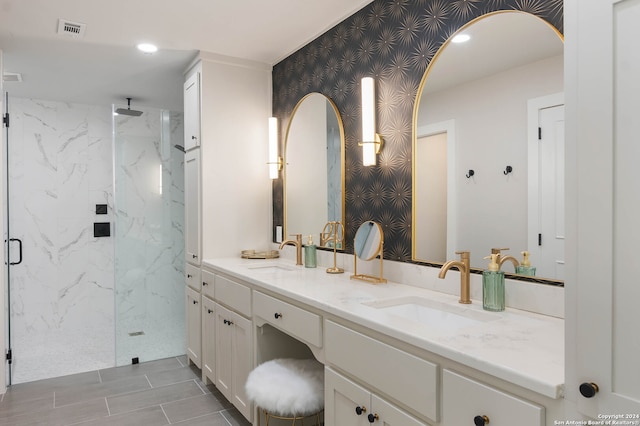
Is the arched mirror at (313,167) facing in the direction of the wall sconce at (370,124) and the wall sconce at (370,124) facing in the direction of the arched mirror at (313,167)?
no

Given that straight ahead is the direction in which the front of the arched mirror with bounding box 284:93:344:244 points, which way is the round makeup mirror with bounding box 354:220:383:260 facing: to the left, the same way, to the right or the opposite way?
the same way

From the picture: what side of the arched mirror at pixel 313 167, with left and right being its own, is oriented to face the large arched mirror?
left

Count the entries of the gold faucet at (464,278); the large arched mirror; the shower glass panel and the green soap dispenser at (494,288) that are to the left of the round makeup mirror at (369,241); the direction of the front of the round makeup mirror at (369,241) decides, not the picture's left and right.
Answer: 3

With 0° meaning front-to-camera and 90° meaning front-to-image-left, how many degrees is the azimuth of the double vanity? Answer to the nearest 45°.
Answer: approximately 45°

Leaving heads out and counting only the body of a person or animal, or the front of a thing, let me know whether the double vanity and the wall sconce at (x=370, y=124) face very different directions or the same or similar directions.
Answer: same or similar directions

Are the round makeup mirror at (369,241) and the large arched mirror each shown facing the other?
no

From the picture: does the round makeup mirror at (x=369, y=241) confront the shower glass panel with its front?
no

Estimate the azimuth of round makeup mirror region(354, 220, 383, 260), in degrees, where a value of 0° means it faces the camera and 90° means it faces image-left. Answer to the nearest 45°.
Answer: approximately 45°

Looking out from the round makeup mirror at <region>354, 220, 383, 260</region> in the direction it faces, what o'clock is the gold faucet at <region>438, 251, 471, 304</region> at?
The gold faucet is roughly at 9 o'clock from the round makeup mirror.

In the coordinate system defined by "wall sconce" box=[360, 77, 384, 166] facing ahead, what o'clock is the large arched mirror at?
The large arched mirror is roughly at 9 o'clock from the wall sconce.

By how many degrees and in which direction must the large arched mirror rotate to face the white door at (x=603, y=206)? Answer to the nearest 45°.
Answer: approximately 45° to its left

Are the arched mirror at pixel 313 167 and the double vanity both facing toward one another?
no

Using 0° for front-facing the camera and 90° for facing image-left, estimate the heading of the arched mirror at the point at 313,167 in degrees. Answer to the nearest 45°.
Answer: approximately 45°

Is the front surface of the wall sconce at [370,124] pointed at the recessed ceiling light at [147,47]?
no

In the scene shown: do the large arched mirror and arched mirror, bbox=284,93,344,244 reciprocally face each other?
no

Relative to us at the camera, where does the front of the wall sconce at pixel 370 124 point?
facing the viewer and to the left of the viewer

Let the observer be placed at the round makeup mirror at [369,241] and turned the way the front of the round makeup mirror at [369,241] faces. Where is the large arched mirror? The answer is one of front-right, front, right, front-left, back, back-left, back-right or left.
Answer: left

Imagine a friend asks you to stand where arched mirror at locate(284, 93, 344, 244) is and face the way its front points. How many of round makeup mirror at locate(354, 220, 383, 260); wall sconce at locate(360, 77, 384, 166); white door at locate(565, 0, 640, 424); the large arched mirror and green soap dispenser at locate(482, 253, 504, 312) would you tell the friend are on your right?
0

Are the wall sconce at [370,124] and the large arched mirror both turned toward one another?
no

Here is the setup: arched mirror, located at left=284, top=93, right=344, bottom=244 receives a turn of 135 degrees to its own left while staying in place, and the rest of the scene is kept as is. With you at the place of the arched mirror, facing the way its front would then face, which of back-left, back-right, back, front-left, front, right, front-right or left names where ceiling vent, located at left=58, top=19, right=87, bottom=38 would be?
back

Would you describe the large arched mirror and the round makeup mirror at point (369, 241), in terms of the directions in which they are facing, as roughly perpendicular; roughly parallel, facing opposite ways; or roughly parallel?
roughly parallel
